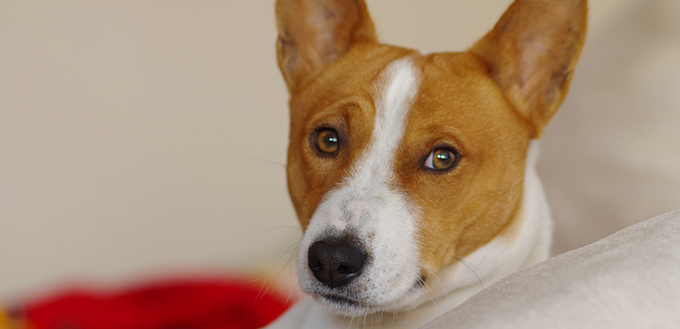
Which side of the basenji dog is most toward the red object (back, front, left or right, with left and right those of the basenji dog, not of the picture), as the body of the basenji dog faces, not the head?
right

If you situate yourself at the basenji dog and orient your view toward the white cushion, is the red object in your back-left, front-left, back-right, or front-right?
back-right

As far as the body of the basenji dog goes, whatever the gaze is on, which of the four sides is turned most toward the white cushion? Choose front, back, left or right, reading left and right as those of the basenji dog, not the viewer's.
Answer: left
